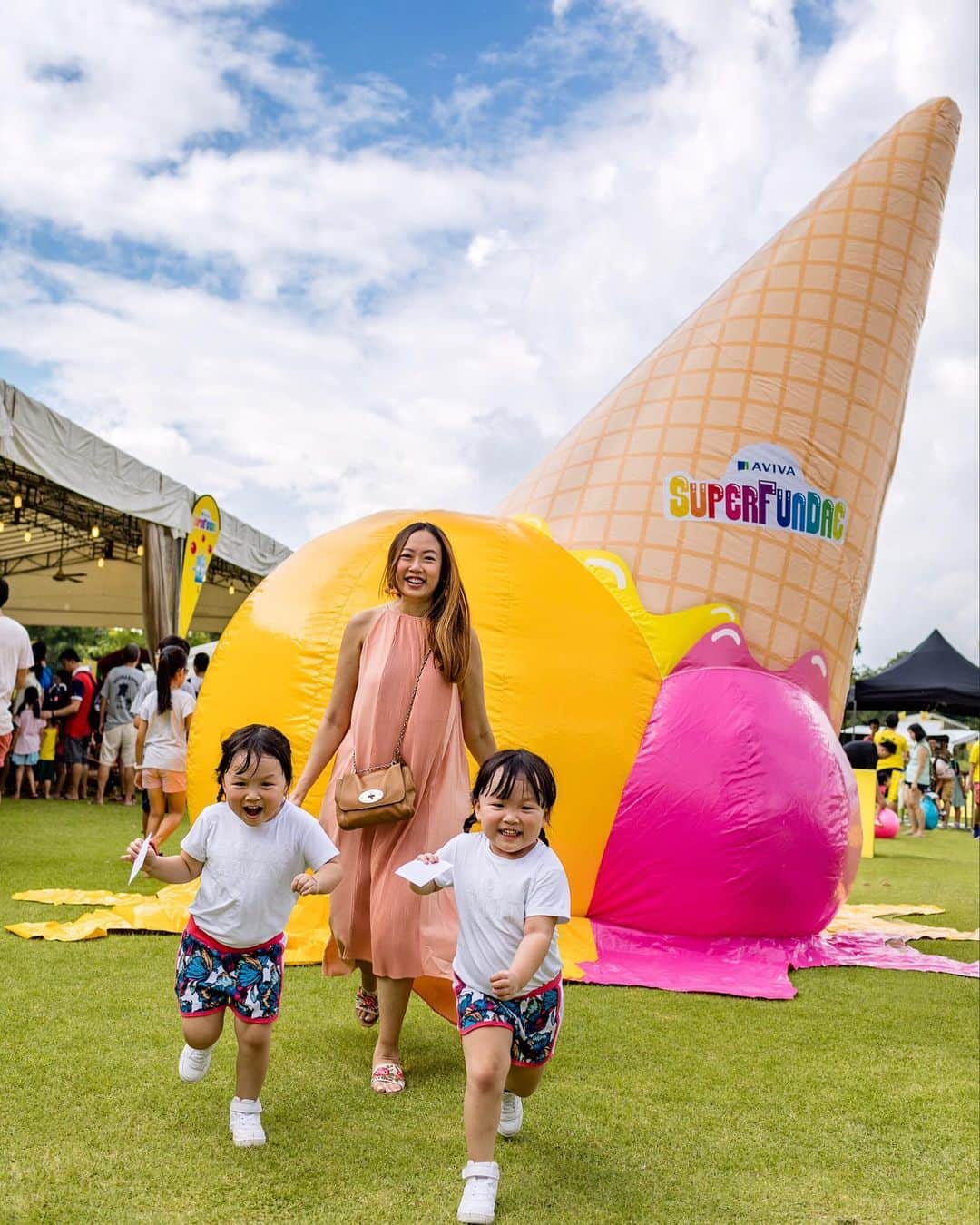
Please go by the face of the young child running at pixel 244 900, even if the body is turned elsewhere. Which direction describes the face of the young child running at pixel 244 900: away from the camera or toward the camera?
toward the camera

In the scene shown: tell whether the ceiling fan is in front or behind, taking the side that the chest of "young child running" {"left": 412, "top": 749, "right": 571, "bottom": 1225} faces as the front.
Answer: behind

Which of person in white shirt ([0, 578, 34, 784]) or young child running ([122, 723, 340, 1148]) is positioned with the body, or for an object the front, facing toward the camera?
the young child running

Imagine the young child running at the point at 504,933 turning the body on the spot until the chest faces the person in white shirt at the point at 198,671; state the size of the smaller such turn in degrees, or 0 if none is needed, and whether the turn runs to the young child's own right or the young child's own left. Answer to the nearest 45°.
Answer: approximately 180°

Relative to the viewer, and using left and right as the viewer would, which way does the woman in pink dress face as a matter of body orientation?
facing the viewer

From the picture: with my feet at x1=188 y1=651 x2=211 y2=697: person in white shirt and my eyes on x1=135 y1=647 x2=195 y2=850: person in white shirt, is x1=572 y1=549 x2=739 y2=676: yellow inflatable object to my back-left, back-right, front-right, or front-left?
front-left

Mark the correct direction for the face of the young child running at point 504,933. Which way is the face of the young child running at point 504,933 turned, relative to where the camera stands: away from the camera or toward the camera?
toward the camera

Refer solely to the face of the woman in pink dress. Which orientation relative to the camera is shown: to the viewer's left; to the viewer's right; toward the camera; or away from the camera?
toward the camera

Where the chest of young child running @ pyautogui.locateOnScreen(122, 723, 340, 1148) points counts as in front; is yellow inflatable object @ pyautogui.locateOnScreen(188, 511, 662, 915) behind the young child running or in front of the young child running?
behind

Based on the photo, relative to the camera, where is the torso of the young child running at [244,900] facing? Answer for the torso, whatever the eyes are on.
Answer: toward the camera
